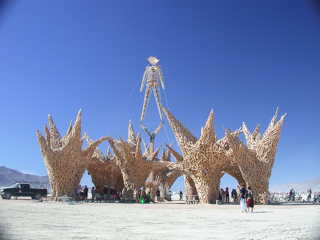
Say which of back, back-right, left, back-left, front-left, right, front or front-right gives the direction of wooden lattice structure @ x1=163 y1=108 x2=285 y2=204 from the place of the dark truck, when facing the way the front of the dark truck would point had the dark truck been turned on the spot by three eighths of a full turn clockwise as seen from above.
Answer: right

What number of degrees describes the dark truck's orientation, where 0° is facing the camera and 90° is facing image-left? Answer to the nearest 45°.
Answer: approximately 90°
